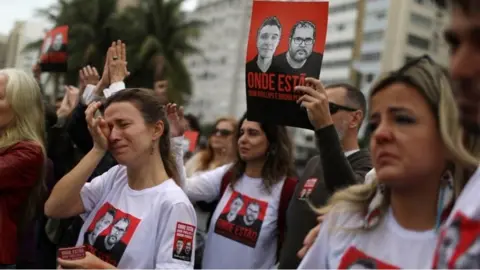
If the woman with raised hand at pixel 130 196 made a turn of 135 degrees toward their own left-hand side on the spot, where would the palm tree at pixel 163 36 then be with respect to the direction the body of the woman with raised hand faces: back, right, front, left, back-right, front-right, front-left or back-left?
left

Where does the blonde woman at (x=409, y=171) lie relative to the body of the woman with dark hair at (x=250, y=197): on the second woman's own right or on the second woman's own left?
on the second woman's own left

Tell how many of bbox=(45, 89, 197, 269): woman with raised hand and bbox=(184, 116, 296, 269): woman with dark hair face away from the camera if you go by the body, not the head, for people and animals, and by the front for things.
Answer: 0

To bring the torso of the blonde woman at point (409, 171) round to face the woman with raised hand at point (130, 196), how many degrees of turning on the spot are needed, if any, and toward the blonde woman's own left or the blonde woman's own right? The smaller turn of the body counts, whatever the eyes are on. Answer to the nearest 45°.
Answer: approximately 90° to the blonde woman's own right

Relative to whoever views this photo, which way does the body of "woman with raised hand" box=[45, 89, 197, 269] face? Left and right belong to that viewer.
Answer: facing the viewer and to the left of the viewer

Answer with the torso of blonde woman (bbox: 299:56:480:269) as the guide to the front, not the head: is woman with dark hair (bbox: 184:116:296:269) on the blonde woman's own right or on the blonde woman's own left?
on the blonde woman's own right

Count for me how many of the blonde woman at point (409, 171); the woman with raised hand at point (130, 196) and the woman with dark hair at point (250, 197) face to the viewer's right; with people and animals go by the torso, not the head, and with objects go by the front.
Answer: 0

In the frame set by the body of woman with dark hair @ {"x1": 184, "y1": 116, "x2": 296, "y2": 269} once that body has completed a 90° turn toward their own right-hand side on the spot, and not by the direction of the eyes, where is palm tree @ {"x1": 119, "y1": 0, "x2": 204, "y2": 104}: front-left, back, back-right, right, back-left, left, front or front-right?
front-right

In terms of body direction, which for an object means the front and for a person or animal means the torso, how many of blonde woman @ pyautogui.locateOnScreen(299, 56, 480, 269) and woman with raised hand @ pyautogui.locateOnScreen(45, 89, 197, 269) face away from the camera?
0

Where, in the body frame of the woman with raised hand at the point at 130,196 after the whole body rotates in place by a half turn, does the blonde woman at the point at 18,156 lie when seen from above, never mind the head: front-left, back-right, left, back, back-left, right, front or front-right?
left
